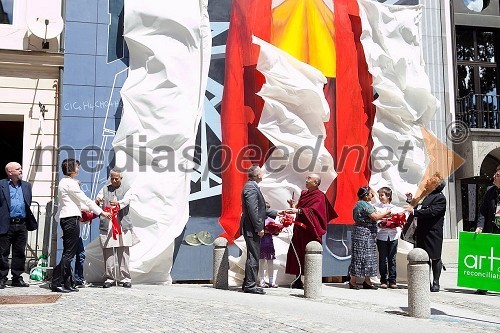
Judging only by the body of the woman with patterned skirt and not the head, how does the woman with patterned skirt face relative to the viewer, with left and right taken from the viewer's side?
facing to the right of the viewer

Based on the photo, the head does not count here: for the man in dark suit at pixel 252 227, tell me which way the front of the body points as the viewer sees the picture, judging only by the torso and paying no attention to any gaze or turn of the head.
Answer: to the viewer's right

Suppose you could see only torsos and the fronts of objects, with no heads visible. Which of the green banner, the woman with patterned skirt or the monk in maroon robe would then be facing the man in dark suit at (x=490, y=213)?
the woman with patterned skirt

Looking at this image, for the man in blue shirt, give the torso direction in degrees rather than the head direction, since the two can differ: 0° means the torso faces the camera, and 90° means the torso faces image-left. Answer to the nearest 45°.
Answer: approximately 315°

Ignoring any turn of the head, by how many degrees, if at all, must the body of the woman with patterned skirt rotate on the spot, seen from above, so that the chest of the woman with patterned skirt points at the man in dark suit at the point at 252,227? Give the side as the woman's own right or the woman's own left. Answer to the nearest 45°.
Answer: approximately 135° to the woman's own right

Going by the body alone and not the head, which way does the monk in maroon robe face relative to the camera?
to the viewer's left

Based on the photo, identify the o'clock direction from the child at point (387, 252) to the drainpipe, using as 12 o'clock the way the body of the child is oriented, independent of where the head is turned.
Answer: The drainpipe is roughly at 3 o'clock from the child.

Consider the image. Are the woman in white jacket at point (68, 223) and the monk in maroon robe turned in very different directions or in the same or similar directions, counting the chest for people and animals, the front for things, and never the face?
very different directions

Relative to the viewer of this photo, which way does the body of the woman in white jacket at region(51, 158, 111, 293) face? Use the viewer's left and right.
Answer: facing to the right of the viewer

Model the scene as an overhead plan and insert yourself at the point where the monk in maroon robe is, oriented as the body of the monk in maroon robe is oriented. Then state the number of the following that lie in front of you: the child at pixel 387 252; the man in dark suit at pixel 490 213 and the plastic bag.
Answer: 1

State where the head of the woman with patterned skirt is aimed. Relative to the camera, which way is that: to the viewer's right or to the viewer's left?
to the viewer's right

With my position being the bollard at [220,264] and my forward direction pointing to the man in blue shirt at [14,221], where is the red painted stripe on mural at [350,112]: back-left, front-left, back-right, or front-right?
back-right

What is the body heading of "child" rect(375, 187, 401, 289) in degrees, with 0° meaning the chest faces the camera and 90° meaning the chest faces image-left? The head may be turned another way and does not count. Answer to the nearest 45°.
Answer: approximately 0°

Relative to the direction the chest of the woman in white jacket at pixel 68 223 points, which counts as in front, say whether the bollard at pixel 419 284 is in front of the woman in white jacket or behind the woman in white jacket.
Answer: in front

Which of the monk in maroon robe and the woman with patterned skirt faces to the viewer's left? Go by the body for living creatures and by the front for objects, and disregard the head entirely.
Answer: the monk in maroon robe

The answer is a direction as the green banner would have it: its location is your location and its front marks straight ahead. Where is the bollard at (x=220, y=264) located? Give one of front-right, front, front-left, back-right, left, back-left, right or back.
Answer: right
